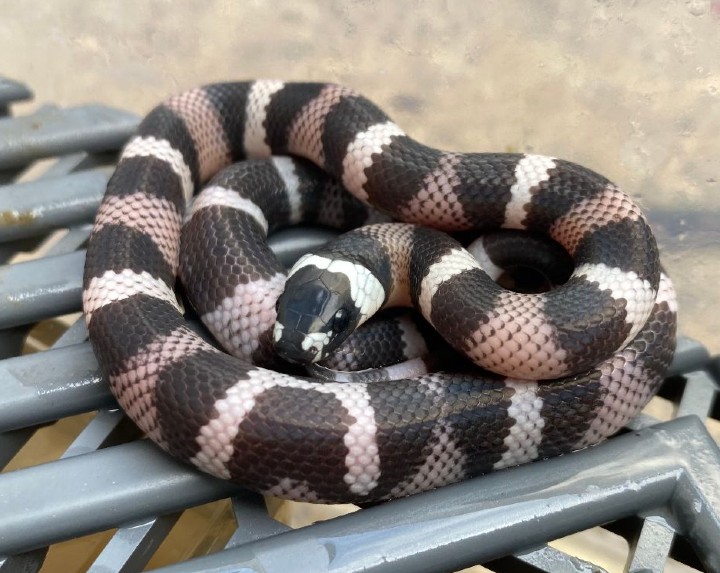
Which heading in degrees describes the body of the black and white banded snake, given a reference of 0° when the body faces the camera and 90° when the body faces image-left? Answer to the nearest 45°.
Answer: approximately 45°
